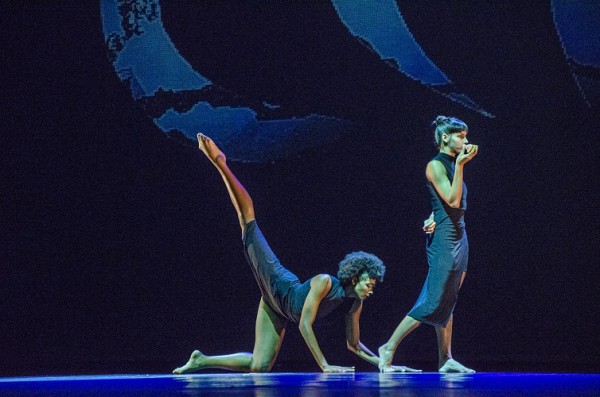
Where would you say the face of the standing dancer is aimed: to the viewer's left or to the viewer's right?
to the viewer's right

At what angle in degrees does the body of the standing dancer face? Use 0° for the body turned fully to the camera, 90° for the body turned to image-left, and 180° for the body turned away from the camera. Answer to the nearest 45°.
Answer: approximately 270°
